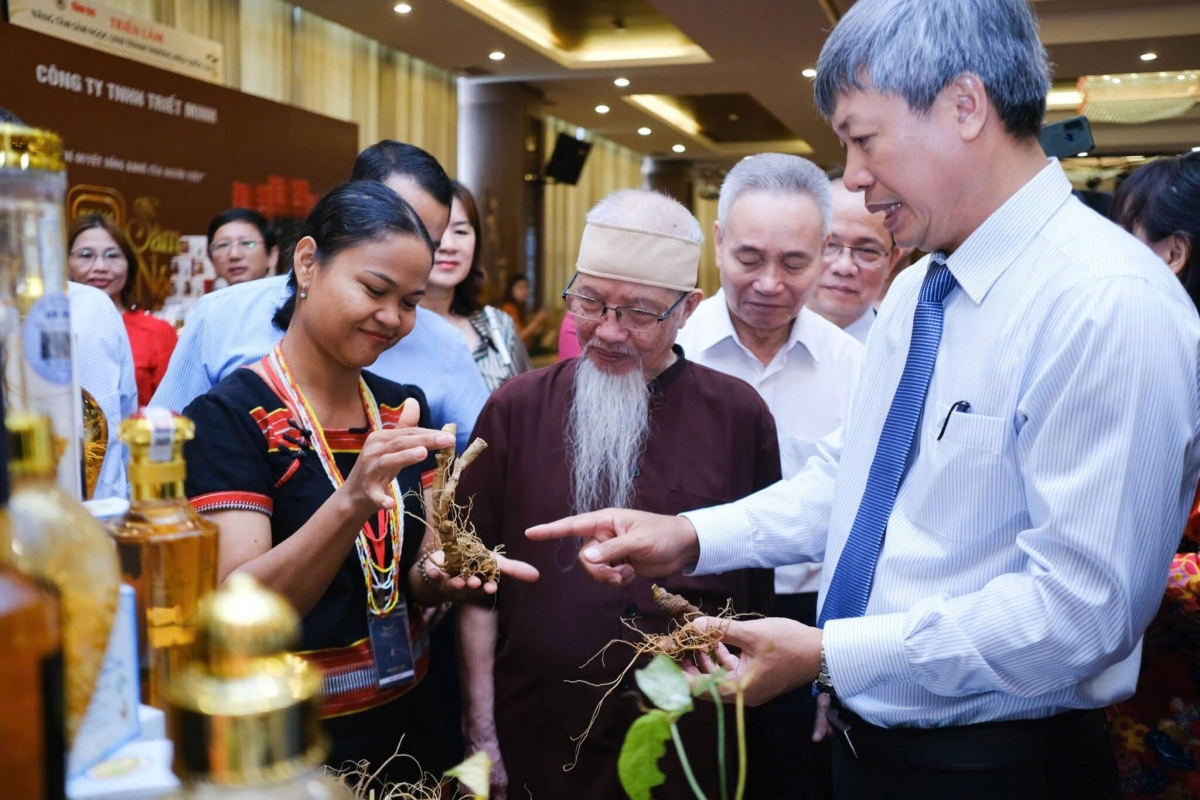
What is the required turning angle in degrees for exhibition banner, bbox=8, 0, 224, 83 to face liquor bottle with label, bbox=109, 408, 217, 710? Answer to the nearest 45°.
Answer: approximately 45° to its right

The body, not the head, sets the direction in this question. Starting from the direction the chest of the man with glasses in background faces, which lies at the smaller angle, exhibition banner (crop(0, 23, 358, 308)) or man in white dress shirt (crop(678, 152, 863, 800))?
the man in white dress shirt

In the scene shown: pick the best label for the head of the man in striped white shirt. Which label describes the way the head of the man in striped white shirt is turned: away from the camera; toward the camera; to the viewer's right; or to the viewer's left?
to the viewer's left

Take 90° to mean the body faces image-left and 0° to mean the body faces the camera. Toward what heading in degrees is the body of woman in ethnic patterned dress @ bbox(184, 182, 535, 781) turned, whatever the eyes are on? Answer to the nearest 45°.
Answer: approximately 315°

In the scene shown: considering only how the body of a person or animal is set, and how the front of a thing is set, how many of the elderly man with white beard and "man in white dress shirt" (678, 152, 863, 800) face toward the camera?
2

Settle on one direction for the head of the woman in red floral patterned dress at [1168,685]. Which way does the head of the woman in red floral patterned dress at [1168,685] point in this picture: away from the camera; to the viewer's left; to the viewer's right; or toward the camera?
to the viewer's left
